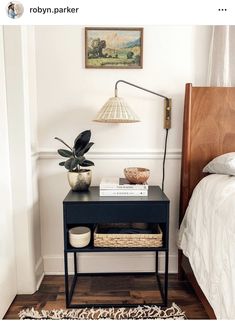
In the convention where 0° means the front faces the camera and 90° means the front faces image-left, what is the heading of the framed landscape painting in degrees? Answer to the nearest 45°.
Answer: approximately 0°
